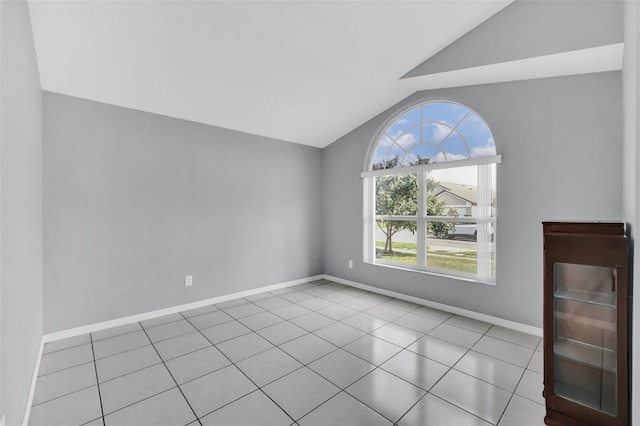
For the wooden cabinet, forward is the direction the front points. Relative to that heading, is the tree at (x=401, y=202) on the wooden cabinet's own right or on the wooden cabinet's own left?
on the wooden cabinet's own right
